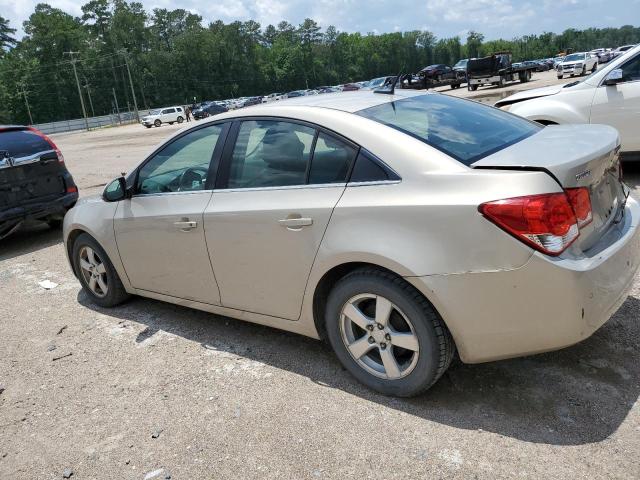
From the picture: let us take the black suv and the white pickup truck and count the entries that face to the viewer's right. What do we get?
0

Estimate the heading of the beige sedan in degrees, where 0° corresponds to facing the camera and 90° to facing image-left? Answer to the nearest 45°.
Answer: approximately 135°

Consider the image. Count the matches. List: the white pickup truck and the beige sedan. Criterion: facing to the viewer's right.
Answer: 0

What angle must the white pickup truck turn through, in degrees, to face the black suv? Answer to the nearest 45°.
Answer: approximately 45° to its left

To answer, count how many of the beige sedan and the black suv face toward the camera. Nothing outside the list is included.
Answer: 0

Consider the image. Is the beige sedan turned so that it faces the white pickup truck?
no

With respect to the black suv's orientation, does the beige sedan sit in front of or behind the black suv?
behind

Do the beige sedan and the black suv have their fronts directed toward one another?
no

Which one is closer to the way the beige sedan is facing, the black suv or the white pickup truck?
the black suv

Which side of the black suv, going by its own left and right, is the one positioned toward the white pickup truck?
right

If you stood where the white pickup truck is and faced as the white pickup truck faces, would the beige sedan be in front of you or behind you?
in front

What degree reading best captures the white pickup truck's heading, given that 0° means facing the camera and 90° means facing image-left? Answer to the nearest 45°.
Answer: approximately 45°

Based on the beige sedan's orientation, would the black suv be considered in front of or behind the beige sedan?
in front

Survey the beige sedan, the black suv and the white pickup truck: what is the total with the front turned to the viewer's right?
0
